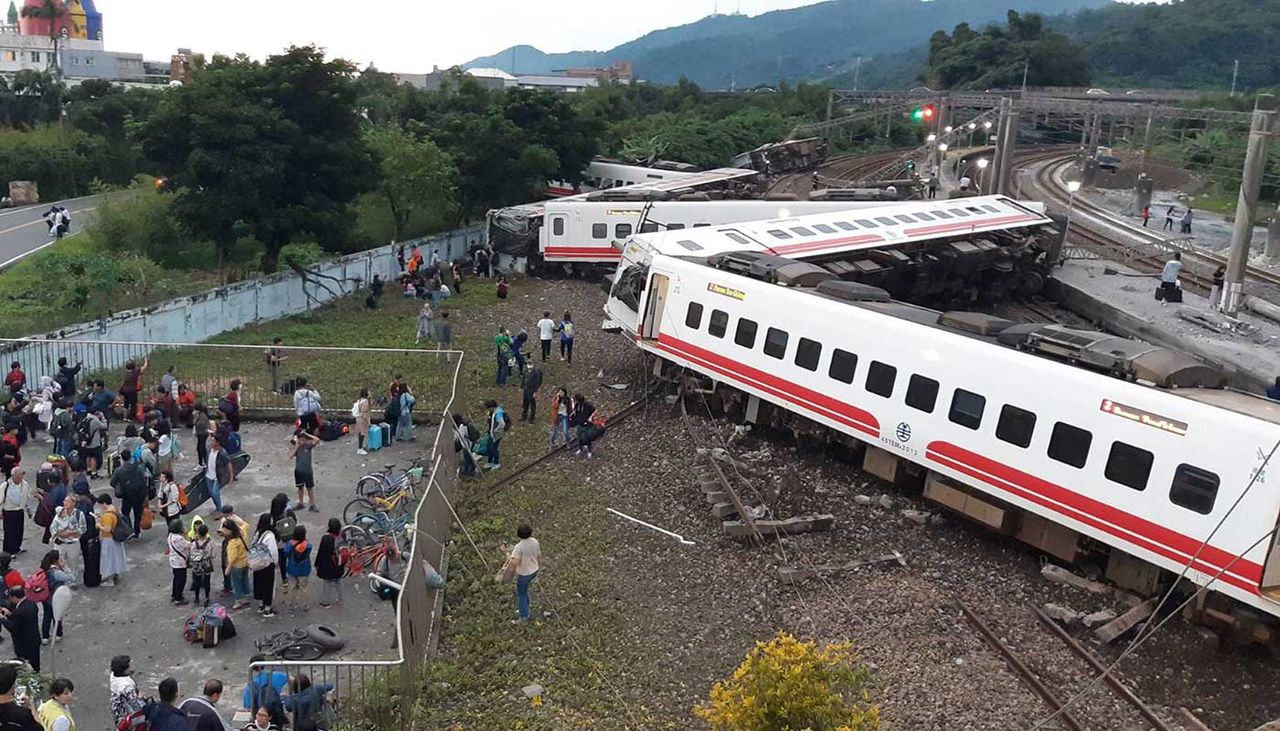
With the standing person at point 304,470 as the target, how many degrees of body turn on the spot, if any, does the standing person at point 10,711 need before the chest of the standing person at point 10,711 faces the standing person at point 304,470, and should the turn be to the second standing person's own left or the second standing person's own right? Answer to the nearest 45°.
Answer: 0° — they already face them

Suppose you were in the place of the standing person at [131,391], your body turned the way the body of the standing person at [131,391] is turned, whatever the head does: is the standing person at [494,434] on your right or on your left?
on your right

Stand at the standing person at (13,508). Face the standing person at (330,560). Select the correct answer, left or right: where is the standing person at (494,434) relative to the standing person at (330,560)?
left

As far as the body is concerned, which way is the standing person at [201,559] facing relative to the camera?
away from the camera

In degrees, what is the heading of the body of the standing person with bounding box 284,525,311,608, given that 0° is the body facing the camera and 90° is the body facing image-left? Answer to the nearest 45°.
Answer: approximately 180°

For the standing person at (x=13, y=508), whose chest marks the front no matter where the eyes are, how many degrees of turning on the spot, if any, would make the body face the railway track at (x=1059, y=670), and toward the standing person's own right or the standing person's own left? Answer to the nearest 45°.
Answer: approximately 45° to the standing person's own left

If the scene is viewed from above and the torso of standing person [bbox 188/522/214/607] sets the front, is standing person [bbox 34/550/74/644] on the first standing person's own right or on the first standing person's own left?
on the first standing person's own left
